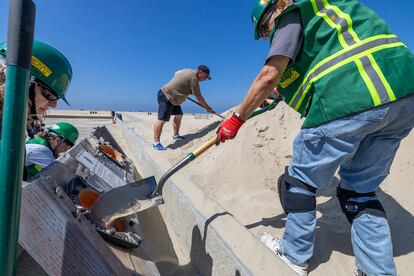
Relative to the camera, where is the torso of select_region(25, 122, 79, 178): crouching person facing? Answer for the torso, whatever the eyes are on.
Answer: to the viewer's right

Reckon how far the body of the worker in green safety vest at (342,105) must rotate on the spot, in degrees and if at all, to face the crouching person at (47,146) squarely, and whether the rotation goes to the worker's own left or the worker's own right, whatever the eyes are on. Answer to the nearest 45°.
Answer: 0° — they already face them

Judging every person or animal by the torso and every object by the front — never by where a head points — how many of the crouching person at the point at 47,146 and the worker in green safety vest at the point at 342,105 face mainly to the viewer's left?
1

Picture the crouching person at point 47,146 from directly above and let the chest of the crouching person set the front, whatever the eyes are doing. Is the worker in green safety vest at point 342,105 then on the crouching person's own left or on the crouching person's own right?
on the crouching person's own right

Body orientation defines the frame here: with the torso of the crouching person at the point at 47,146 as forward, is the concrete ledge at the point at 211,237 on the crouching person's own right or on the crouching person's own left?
on the crouching person's own right

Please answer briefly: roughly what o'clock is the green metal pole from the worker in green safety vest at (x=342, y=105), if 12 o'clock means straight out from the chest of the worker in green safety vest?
The green metal pole is roughly at 10 o'clock from the worker in green safety vest.

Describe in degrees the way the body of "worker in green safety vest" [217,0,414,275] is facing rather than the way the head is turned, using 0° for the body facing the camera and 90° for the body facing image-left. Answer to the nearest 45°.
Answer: approximately 90°

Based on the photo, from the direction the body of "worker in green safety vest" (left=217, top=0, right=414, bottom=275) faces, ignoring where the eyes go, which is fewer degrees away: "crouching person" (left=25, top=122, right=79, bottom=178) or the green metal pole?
the crouching person
